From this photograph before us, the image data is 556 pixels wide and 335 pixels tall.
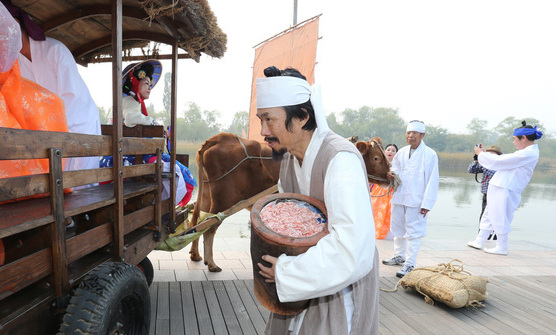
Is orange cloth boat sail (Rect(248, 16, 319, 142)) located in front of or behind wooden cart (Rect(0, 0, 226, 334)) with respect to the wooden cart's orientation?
in front

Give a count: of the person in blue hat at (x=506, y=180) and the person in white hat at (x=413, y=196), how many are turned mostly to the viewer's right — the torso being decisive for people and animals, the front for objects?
0

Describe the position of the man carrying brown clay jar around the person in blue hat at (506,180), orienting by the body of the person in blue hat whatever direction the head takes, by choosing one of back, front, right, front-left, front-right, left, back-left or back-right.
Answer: left

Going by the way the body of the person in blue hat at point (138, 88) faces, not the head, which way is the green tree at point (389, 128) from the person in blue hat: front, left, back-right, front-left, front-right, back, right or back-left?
front-left

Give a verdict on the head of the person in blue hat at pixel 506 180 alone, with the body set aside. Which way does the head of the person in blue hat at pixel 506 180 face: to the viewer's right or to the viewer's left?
to the viewer's left

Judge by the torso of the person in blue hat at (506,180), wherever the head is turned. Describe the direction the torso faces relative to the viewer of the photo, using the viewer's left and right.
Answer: facing to the left of the viewer

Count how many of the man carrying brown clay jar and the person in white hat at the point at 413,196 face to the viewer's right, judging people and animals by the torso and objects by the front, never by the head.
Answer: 0

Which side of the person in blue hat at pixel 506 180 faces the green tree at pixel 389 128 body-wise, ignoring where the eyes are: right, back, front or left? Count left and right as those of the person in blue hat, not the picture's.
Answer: right

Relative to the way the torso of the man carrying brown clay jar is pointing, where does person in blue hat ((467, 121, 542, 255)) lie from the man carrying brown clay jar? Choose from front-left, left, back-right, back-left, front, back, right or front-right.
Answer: back

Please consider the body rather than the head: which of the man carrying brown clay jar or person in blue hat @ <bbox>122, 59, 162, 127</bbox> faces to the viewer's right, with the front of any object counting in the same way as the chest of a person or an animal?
the person in blue hat

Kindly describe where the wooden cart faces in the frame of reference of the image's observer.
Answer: facing away from the viewer and to the right of the viewer

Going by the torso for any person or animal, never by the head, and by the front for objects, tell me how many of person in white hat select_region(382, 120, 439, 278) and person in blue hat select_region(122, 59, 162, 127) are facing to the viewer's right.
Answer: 1

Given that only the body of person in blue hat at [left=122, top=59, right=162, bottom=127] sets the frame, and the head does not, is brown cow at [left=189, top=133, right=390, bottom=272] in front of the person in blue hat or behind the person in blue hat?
in front
